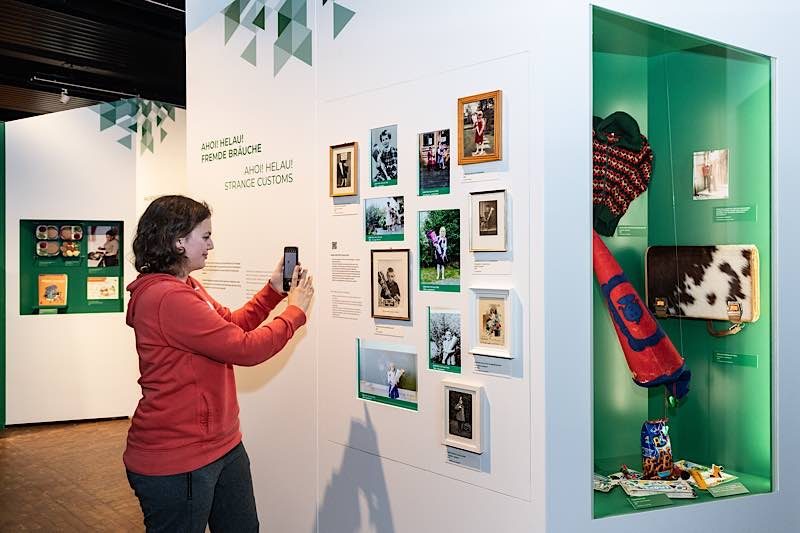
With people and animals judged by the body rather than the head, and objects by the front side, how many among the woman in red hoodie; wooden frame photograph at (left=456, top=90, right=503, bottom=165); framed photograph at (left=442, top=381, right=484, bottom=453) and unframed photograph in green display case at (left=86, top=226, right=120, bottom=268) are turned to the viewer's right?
1

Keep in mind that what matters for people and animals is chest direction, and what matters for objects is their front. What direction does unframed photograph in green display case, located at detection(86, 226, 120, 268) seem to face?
toward the camera

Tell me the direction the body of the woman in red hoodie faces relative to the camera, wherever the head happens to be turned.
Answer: to the viewer's right

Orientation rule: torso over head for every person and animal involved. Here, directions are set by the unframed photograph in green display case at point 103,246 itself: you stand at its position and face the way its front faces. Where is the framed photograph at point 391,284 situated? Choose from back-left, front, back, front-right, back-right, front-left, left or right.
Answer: front

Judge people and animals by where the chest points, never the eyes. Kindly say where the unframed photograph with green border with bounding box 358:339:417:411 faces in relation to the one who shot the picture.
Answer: facing the viewer and to the left of the viewer

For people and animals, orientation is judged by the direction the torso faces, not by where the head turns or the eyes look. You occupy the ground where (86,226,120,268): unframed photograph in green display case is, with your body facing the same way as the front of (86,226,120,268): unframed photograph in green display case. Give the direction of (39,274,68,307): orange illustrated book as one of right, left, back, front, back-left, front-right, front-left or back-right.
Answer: right

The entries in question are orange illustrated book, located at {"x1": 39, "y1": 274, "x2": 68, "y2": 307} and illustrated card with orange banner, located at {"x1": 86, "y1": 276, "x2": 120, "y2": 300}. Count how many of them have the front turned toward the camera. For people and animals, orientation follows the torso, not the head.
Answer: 2

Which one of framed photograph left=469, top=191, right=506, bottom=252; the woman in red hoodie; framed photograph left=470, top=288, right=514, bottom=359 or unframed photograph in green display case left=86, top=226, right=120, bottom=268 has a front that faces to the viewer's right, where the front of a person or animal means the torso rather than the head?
the woman in red hoodie

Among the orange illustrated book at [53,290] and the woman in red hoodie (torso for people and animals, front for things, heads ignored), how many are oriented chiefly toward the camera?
1

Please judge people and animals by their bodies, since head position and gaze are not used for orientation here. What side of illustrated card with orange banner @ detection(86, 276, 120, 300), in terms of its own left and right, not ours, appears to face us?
front

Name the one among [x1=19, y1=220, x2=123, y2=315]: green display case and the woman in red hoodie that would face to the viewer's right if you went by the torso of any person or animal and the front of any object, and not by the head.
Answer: the woman in red hoodie

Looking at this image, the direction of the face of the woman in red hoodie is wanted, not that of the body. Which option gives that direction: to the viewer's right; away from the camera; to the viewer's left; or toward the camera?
to the viewer's right

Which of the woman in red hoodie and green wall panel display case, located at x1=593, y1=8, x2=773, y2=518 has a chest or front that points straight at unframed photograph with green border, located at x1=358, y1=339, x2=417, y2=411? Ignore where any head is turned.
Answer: the woman in red hoodie

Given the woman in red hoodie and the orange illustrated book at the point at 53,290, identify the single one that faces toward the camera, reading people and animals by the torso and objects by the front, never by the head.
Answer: the orange illustrated book

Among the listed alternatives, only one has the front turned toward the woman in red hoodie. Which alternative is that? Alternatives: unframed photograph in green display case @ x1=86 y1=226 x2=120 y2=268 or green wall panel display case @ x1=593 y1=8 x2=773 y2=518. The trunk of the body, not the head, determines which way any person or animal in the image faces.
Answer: the unframed photograph in green display case

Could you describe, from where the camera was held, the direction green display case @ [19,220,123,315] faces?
facing the viewer

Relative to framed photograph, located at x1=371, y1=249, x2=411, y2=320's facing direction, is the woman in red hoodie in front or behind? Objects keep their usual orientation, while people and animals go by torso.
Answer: in front

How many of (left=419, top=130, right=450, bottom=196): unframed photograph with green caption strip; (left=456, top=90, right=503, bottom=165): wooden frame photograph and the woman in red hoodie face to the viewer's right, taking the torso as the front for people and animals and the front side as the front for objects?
1

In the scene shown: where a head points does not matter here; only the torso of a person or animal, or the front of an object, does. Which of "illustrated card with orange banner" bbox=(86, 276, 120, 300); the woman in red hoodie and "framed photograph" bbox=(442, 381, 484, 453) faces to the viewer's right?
the woman in red hoodie

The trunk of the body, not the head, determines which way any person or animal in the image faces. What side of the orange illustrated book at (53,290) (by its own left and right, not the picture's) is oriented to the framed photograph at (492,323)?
front

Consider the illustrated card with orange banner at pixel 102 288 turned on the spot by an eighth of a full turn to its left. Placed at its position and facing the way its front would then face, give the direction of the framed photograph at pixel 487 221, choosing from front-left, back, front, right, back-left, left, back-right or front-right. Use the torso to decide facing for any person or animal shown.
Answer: front-right
